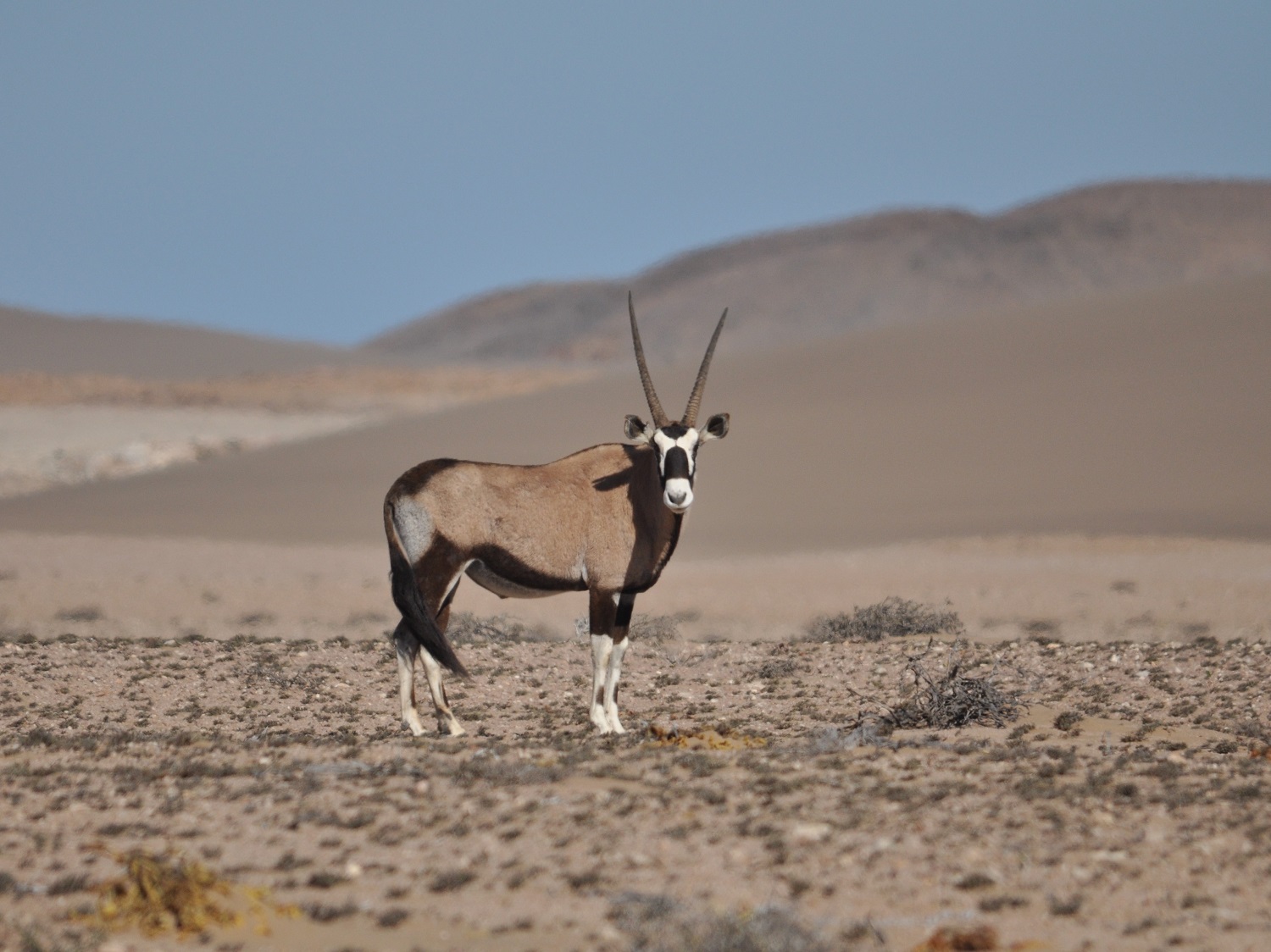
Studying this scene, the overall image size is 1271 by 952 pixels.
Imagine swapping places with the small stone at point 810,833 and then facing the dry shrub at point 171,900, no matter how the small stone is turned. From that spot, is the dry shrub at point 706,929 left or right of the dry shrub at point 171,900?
left

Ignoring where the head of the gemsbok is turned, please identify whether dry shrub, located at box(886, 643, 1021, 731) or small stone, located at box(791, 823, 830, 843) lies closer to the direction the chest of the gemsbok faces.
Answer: the dry shrub

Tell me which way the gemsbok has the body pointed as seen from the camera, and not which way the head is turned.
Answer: to the viewer's right

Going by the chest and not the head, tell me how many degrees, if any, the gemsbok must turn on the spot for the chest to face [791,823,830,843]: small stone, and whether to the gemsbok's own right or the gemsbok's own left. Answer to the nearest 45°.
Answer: approximately 90° to the gemsbok's own right

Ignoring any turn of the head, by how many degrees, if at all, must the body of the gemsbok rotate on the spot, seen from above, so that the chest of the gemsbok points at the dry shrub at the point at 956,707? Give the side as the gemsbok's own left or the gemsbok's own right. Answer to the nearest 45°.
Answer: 0° — it already faces it

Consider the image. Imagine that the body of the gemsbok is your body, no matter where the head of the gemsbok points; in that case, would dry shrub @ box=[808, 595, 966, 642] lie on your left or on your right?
on your left

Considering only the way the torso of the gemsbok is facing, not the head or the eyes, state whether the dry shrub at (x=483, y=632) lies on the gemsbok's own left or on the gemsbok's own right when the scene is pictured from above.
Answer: on the gemsbok's own left

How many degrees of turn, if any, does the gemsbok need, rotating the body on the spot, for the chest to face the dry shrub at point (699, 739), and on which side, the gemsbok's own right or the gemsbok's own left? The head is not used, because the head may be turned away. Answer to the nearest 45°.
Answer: approximately 45° to the gemsbok's own right

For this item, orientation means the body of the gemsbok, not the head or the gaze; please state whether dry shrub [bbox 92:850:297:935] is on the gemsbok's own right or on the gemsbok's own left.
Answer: on the gemsbok's own right

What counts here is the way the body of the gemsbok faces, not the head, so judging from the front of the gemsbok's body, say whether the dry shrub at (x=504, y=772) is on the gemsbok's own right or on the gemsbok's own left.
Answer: on the gemsbok's own right

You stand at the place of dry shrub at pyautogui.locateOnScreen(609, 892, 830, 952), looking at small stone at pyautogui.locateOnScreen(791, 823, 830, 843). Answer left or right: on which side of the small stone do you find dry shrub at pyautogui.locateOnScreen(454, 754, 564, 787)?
left
